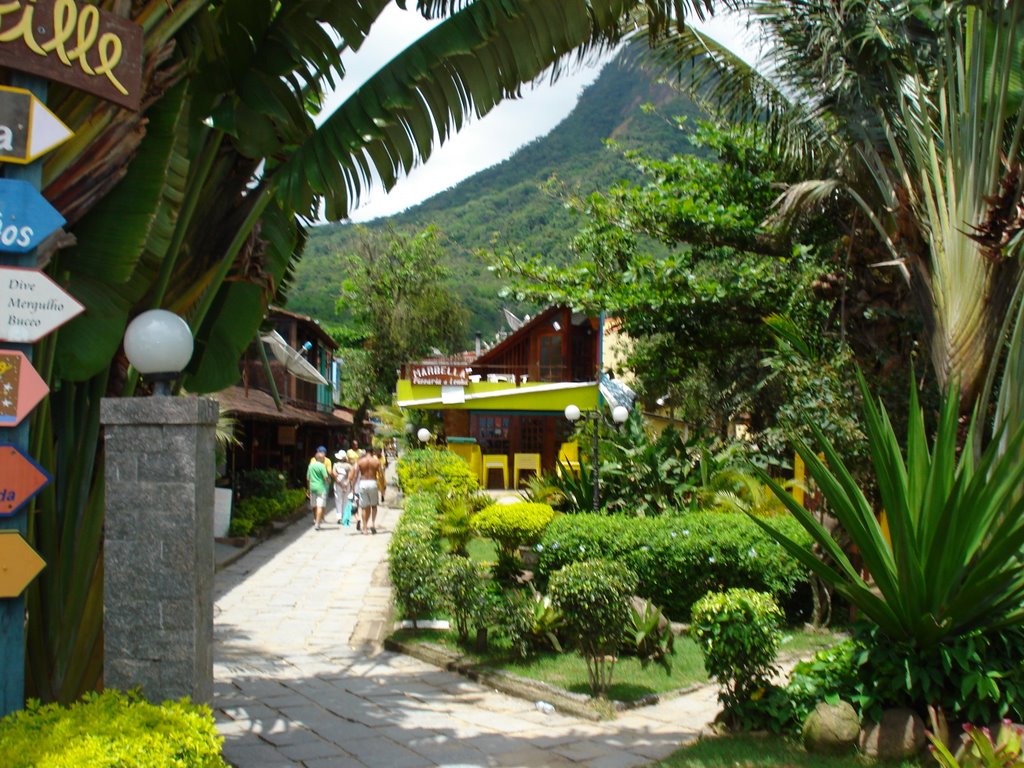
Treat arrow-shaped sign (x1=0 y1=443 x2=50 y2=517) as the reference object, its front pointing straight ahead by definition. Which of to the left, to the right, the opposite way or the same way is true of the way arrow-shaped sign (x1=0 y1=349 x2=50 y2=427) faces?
the same way

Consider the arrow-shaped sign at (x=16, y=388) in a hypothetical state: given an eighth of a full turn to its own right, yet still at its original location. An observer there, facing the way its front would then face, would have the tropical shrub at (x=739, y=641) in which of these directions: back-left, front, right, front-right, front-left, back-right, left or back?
back-left

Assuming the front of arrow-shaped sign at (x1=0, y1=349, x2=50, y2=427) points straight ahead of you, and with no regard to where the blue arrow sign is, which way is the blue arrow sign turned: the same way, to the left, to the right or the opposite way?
the same way

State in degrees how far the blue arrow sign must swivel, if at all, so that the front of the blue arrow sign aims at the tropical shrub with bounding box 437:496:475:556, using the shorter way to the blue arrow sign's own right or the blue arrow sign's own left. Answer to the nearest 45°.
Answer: approximately 135° to the blue arrow sign's own left

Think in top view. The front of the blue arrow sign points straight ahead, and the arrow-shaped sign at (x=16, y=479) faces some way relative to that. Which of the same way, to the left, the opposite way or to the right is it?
the same way

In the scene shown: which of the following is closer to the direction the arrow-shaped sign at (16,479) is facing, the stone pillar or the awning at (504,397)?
the stone pillar

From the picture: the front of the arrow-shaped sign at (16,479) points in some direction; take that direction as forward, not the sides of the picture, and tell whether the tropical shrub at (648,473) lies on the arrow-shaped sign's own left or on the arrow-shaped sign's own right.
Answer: on the arrow-shaped sign's own left

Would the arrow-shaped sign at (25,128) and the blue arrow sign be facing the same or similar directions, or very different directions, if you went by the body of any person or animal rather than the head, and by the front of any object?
same or similar directions

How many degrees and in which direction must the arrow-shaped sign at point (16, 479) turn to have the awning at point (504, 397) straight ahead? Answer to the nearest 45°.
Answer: approximately 135° to its left
